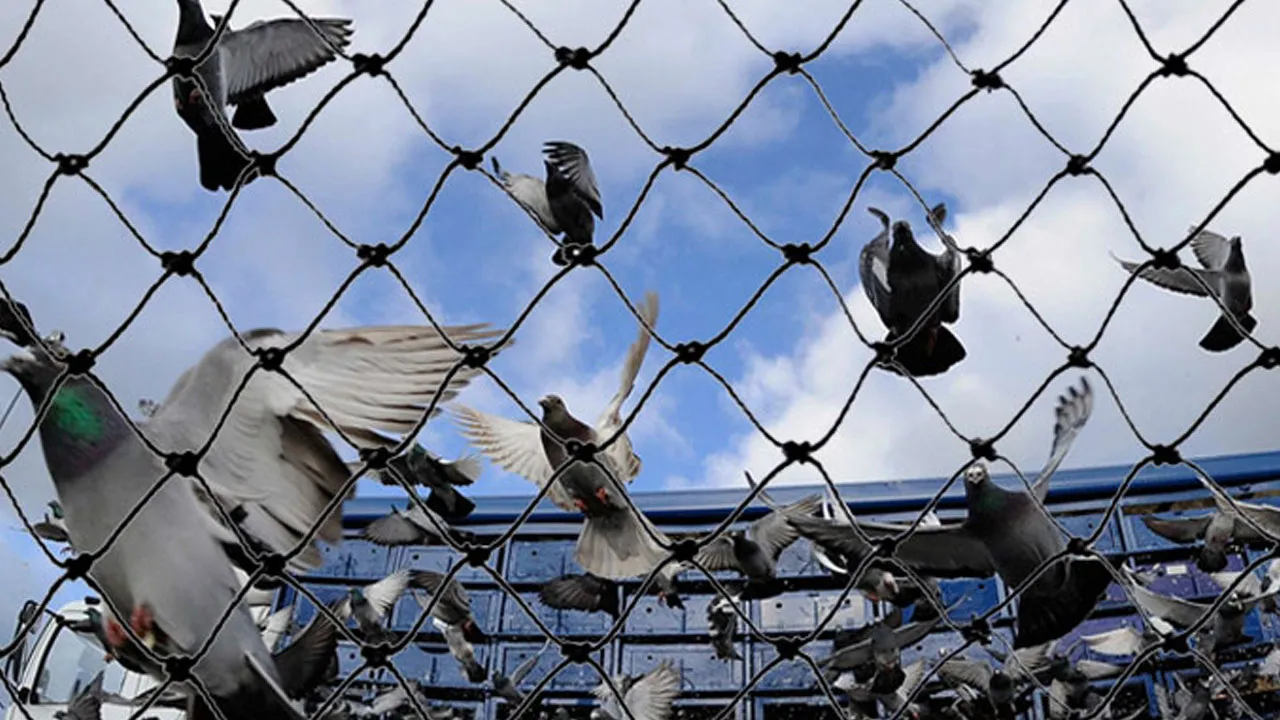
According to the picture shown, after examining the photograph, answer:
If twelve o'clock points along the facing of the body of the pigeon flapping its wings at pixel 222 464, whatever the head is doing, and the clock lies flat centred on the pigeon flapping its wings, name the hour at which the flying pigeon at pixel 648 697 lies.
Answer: The flying pigeon is roughly at 4 o'clock from the pigeon flapping its wings.

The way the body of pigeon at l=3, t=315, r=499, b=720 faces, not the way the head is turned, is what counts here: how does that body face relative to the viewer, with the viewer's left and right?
facing to the left of the viewer

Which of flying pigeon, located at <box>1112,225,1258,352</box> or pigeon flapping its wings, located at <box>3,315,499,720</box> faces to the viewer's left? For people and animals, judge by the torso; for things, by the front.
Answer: the pigeon flapping its wings

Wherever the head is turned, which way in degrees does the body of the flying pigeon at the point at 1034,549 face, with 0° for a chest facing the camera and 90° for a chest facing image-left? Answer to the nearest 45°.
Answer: approximately 45°

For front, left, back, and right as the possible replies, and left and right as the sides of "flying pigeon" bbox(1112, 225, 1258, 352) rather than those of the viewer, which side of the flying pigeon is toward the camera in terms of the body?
right
